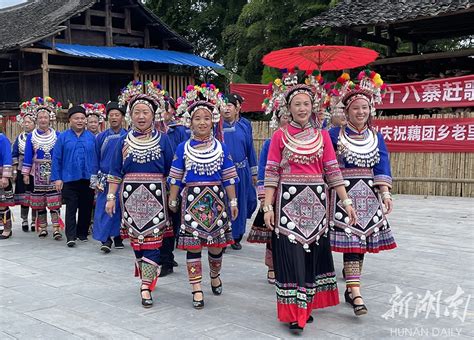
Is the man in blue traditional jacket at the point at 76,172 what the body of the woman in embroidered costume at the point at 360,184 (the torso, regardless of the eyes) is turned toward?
no

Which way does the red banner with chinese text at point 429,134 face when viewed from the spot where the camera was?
facing the viewer

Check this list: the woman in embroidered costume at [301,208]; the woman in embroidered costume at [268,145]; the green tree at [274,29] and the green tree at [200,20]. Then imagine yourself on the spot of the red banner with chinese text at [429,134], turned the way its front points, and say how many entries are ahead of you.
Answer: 2

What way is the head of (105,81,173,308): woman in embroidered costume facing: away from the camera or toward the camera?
toward the camera

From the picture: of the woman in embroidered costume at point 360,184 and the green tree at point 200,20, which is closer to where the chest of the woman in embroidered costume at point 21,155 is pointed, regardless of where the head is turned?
the woman in embroidered costume

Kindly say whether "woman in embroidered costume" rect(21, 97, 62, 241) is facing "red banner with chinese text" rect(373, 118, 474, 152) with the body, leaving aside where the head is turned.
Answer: no

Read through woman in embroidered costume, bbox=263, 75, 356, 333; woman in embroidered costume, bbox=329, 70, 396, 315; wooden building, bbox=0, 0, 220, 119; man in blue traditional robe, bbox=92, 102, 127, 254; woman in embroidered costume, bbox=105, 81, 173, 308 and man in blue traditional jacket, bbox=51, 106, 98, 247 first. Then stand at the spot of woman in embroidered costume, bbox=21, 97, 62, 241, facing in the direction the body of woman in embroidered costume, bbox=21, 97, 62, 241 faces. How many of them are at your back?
1

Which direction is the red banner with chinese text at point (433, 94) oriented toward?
toward the camera

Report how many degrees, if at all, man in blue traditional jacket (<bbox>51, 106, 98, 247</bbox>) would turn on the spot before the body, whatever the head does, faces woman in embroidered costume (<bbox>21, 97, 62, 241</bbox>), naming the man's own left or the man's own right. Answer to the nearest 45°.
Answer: approximately 135° to the man's own right

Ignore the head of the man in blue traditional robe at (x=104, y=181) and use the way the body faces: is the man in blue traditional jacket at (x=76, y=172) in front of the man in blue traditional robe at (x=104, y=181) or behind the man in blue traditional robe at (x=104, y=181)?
behind

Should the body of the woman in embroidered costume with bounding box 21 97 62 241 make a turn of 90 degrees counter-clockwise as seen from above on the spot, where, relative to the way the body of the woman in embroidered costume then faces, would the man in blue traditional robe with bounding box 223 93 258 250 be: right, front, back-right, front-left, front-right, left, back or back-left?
front-right

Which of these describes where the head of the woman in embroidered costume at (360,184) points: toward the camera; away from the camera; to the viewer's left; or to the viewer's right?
toward the camera

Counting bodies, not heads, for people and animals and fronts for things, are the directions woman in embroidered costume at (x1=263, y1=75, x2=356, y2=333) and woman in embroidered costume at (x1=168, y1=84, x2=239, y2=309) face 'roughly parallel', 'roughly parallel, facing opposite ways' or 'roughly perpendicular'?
roughly parallel

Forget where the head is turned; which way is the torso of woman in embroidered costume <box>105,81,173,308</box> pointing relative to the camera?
toward the camera

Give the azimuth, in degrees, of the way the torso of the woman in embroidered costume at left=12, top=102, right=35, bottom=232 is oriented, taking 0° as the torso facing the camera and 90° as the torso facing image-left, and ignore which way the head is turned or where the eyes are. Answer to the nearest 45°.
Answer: approximately 0°
